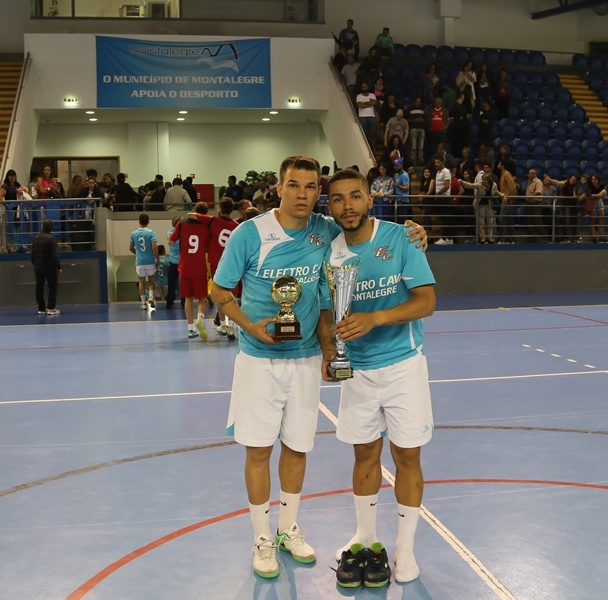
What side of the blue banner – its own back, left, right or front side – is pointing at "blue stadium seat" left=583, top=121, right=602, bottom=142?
left

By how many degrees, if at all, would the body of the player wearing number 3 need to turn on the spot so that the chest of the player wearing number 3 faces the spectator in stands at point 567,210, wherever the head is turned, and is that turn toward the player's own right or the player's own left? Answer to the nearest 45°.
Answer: approximately 90° to the player's own right

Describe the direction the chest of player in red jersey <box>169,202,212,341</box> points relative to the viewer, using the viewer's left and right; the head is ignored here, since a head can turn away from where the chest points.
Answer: facing away from the viewer

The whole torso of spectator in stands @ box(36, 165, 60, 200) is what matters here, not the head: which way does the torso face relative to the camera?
toward the camera

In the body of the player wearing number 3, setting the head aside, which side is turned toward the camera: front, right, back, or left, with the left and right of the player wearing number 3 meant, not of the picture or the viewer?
back

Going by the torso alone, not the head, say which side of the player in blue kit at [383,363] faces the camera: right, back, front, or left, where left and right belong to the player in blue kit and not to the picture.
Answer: front

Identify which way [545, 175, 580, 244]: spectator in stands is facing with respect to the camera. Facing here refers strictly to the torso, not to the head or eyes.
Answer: toward the camera

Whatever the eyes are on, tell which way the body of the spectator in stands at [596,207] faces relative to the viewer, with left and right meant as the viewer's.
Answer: facing the viewer and to the left of the viewer

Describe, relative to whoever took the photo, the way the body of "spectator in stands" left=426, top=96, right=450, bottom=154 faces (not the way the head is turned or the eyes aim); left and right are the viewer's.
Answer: facing the viewer

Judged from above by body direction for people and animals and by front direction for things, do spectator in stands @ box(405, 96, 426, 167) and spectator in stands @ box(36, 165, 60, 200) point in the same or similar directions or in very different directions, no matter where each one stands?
same or similar directions

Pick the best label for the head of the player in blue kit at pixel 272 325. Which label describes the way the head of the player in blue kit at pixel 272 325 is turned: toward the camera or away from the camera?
toward the camera

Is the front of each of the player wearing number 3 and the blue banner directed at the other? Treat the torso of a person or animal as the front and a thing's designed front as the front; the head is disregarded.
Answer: yes

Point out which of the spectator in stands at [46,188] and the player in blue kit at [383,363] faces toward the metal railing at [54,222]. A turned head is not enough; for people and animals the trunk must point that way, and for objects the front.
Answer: the spectator in stands

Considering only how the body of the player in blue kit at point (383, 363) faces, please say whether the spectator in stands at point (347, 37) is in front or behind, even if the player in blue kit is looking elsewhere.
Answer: behind

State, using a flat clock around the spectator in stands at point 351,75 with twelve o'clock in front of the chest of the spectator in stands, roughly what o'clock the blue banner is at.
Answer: The blue banner is roughly at 3 o'clock from the spectator in stands.

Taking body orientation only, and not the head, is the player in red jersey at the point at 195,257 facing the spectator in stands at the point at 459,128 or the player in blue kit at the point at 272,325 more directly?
the spectator in stands

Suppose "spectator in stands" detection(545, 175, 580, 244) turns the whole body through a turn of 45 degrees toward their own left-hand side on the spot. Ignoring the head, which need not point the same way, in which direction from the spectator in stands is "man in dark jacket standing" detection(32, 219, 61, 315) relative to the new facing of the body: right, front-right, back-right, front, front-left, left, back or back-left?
right
